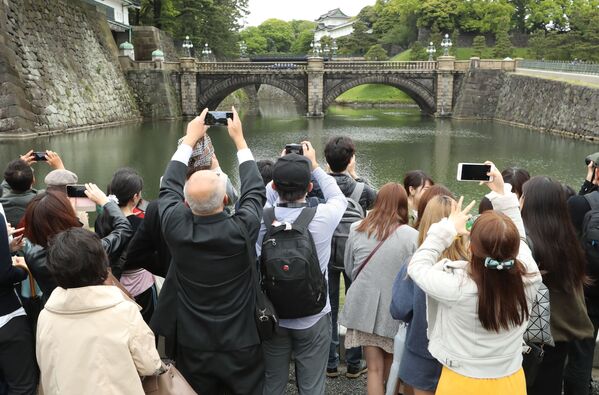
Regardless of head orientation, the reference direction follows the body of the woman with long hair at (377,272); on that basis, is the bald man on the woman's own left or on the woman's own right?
on the woman's own left

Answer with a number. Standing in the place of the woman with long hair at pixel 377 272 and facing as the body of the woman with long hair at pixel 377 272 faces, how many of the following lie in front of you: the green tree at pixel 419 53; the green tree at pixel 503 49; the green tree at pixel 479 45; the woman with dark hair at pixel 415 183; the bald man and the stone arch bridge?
5

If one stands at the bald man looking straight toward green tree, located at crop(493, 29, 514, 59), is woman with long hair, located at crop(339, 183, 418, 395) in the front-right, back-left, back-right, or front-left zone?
front-right

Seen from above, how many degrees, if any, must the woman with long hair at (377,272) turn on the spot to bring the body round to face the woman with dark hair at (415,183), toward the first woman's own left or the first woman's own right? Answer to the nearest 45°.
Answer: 0° — they already face them

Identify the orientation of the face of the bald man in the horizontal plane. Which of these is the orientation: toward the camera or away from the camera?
away from the camera

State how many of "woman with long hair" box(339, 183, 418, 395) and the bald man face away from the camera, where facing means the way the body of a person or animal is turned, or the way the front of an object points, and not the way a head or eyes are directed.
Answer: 2

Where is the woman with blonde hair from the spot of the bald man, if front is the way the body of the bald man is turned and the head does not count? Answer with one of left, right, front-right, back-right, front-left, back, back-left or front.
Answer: right

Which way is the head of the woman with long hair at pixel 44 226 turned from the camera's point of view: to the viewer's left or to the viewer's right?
to the viewer's right

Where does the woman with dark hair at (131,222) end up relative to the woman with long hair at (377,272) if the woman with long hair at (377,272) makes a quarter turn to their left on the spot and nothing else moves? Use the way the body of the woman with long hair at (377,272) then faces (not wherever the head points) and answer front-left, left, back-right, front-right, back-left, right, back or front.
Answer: front

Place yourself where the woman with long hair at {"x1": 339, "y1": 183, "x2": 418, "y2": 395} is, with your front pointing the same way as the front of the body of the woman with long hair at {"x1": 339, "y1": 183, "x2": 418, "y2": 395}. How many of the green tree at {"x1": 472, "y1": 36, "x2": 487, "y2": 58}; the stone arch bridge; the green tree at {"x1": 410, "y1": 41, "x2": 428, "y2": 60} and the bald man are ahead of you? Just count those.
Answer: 3

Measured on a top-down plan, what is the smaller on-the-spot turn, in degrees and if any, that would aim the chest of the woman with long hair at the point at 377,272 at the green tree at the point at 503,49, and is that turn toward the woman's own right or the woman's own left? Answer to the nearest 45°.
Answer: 0° — they already face it

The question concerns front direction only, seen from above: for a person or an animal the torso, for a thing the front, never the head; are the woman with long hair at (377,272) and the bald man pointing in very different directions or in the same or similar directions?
same or similar directions

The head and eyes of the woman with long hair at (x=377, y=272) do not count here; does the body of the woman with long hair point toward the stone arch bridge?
yes

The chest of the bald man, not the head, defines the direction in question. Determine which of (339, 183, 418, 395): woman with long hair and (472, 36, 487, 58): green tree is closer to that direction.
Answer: the green tree

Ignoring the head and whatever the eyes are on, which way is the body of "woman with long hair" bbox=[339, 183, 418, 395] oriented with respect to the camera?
away from the camera

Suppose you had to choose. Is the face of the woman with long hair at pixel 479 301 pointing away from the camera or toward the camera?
away from the camera

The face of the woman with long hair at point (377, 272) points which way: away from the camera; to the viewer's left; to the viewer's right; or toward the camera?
away from the camera

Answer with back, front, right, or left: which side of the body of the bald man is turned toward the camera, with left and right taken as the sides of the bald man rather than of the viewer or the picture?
back
